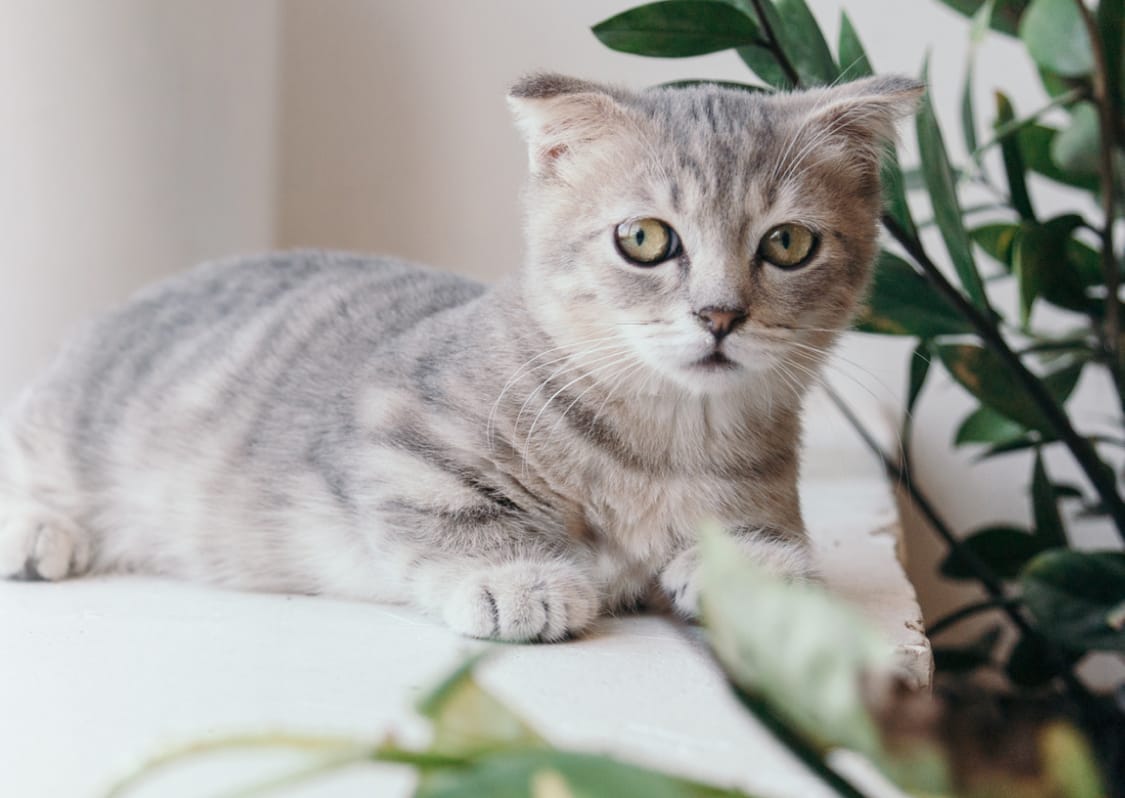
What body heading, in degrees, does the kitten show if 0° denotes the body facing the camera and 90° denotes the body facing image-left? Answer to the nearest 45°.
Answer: approximately 315°
